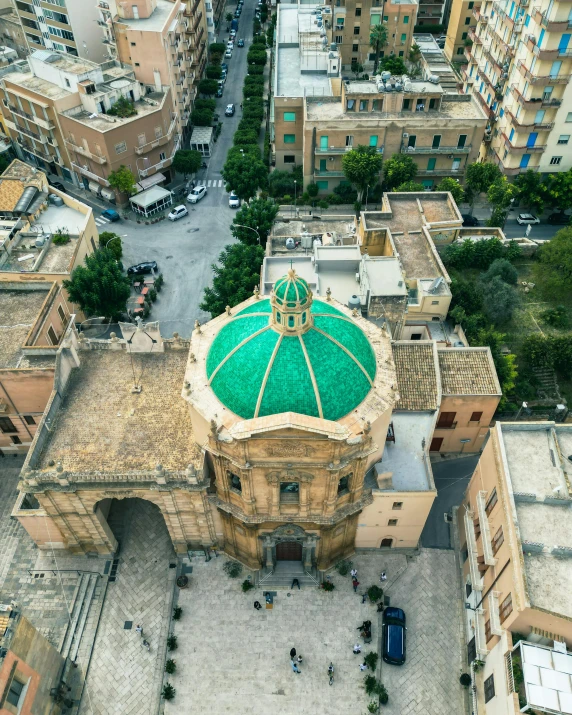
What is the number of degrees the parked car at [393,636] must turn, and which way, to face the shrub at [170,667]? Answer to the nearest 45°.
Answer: approximately 135° to its left

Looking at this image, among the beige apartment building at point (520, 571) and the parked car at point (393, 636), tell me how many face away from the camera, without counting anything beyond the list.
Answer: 1

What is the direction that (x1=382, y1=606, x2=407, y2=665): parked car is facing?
away from the camera

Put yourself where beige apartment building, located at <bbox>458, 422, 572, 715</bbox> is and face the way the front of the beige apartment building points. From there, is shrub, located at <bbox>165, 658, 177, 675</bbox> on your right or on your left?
on your left

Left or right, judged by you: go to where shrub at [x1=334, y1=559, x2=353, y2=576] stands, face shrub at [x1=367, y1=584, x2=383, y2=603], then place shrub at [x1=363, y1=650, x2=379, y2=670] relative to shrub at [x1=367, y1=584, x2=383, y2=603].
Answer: right

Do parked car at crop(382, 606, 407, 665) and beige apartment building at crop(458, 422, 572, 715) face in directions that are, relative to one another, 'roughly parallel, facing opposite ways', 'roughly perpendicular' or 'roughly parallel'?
roughly perpendicular

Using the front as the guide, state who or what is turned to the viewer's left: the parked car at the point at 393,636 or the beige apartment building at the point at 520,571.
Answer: the beige apartment building

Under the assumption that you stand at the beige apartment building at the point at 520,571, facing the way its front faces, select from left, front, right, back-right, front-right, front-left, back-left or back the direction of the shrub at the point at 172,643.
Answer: front-left

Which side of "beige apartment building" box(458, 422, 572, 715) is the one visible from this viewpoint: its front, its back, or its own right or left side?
left

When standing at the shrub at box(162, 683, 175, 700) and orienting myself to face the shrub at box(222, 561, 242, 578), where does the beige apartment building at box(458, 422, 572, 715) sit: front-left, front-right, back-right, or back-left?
front-right

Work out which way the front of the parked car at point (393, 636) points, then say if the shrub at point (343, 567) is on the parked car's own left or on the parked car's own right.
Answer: on the parked car's own left

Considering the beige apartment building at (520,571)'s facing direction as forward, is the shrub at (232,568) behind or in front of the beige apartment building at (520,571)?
in front
